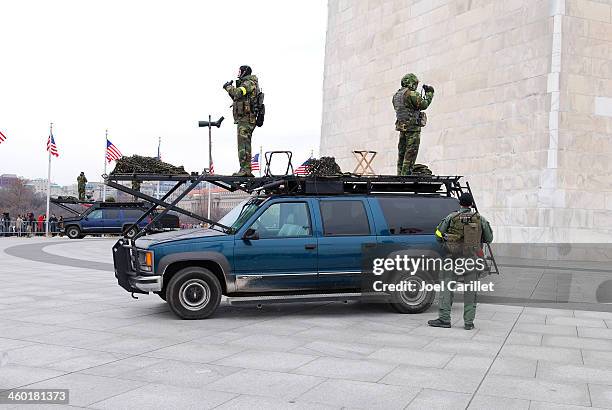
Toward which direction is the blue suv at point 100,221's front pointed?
to the viewer's left

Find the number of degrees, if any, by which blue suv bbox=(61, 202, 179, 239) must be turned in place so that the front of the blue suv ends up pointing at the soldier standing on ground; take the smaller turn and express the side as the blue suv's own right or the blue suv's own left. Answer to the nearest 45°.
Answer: approximately 90° to the blue suv's own left

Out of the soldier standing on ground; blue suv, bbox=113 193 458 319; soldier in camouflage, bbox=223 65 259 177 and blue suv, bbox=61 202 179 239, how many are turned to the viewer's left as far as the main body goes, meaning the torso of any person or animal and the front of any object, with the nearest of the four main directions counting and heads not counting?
3

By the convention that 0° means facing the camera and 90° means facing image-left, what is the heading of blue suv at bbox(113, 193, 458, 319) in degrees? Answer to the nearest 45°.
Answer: approximately 90°

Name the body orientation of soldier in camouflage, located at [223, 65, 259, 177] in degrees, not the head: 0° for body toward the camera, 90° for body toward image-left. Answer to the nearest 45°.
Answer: approximately 90°

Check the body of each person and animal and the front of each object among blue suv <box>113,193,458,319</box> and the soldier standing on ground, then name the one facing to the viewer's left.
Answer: the blue suv

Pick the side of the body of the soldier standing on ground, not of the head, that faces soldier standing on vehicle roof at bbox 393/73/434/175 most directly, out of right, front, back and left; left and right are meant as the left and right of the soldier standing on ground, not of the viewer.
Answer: front

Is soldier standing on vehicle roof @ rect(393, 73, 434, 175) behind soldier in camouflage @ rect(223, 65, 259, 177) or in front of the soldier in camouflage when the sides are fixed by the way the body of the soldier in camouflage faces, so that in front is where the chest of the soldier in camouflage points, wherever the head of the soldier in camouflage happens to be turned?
behind

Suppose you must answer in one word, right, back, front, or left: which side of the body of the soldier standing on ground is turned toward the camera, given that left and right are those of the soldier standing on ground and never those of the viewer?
back

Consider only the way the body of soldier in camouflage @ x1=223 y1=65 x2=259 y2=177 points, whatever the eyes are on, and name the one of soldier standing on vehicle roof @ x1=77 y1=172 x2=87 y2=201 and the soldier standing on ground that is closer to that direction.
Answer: the soldier standing on vehicle roof

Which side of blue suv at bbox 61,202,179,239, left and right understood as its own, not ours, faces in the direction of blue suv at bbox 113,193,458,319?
left

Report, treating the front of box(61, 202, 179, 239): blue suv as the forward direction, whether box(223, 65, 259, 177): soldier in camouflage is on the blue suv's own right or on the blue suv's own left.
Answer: on the blue suv's own left

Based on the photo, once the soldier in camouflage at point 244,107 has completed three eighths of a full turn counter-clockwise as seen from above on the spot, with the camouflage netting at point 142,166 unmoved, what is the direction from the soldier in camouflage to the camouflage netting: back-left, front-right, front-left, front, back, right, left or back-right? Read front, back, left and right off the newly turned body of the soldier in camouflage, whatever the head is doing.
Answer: right

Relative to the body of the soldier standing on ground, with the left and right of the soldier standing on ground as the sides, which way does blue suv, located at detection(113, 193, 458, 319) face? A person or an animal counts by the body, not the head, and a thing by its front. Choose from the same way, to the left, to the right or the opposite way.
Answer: to the left

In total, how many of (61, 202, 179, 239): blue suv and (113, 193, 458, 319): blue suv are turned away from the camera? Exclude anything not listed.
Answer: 0
